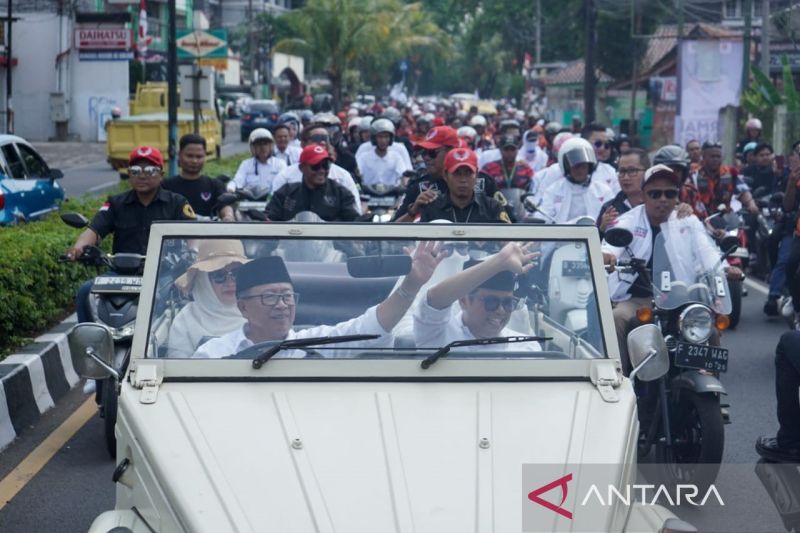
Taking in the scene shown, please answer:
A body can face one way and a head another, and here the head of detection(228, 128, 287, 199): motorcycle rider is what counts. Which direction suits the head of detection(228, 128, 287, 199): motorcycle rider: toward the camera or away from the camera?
toward the camera

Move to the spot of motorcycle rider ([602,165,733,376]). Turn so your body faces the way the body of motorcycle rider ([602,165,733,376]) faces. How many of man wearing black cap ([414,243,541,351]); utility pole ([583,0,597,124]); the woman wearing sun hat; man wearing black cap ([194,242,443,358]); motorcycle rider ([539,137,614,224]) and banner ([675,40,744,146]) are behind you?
3

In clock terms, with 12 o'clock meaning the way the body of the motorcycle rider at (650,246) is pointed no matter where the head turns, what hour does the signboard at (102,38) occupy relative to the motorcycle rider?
The signboard is roughly at 5 o'clock from the motorcycle rider.

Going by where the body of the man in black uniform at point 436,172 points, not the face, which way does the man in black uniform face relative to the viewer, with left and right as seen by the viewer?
facing the viewer and to the left of the viewer

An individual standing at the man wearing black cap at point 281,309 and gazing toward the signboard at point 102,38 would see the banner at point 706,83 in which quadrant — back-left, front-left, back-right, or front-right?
front-right

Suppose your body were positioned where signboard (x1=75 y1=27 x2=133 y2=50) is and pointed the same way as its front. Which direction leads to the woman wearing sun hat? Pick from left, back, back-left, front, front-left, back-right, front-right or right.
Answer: front

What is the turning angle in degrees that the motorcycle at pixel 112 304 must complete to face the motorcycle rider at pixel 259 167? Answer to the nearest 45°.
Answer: approximately 180°

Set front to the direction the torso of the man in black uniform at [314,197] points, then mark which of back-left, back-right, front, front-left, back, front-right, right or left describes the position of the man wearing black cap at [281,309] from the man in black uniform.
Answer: front

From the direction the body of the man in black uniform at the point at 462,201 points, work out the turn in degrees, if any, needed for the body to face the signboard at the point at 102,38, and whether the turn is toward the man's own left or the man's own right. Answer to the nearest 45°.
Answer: approximately 180°

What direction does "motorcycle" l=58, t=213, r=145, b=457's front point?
toward the camera

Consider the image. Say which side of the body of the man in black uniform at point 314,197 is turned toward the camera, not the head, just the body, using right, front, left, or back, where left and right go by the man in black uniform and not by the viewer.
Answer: front

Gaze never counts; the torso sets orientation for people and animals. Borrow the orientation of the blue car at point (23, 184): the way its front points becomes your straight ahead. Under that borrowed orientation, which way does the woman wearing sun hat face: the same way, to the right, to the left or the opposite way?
to the right

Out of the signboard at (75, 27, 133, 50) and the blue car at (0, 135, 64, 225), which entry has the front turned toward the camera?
the signboard

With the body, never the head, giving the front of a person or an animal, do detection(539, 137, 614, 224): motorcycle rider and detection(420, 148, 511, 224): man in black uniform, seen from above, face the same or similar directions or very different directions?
same or similar directions

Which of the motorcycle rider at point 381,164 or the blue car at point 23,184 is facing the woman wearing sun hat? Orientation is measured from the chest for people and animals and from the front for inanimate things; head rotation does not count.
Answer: the motorcycle rider

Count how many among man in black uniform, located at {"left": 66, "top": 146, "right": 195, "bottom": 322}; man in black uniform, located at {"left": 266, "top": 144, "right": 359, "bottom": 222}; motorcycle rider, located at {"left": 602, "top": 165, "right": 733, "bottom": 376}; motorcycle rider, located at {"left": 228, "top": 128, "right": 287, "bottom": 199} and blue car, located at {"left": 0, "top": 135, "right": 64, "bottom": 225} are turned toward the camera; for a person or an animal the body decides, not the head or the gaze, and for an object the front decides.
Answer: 4

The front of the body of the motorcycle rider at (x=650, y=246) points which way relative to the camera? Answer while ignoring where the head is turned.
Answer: toward the camera
